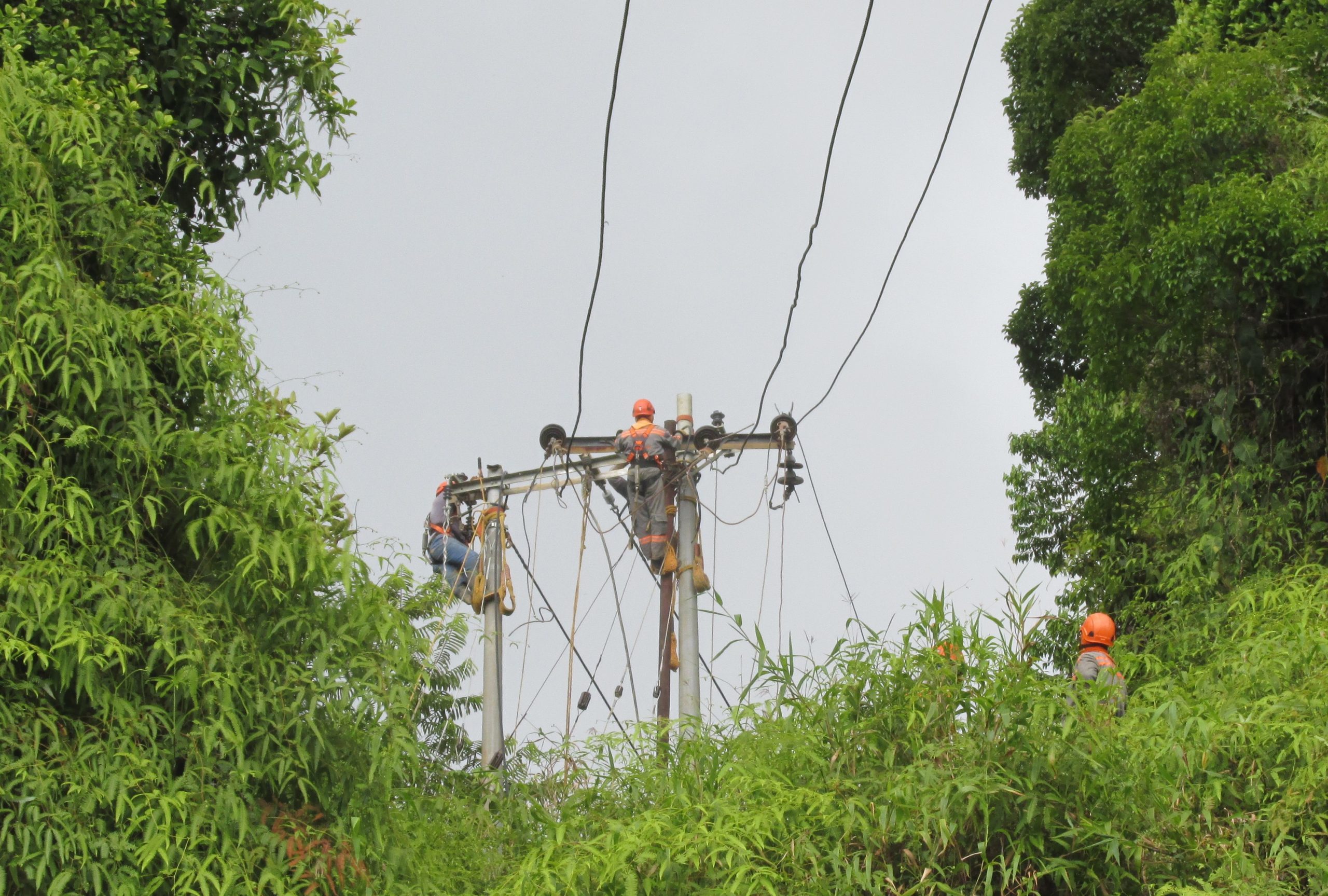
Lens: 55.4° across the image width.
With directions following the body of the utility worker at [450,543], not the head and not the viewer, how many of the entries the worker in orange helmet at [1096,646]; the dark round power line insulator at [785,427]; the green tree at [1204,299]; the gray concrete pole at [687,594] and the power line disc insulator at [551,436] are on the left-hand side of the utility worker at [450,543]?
0

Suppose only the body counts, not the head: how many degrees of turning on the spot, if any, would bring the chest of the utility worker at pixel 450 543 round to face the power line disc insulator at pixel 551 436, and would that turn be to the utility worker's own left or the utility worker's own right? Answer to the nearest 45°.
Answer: approximately 45° to the utility worker's own right

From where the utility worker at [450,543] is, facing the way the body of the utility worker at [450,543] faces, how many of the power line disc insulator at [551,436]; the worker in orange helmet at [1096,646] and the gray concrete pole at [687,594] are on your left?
0

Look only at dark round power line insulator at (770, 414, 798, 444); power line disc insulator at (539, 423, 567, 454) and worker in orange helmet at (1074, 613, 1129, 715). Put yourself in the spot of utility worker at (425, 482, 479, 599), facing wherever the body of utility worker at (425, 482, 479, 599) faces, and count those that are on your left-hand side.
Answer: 0

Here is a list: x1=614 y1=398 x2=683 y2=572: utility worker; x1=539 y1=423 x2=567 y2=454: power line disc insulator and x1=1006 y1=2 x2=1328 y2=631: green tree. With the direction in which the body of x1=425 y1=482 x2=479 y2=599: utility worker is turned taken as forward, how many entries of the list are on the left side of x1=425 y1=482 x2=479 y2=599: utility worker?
0

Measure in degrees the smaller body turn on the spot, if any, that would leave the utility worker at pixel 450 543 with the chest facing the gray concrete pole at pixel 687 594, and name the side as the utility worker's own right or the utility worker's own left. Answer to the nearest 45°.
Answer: approximately 45° to the utility worker's own right

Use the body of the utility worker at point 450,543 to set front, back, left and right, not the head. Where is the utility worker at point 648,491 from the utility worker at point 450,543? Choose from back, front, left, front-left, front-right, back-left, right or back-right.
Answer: front-right

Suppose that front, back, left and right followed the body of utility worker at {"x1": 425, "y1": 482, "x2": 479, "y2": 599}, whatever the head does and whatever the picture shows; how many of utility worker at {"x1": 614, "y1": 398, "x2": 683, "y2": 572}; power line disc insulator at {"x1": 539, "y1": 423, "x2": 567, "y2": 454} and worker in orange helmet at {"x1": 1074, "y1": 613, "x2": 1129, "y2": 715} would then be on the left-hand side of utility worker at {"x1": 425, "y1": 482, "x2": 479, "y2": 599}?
0

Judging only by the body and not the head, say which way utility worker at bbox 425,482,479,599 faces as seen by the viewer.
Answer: to the viewer's right

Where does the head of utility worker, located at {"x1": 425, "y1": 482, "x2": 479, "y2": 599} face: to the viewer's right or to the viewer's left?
to the viewer's right

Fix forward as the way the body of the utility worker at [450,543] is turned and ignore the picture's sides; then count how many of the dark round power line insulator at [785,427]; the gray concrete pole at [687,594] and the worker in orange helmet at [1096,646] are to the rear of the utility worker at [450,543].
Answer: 0

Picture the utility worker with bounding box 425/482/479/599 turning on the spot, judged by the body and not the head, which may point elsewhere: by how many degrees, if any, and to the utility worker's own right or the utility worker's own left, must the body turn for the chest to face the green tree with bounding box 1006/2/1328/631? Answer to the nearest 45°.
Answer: approximately 45° to the utility worker's own right

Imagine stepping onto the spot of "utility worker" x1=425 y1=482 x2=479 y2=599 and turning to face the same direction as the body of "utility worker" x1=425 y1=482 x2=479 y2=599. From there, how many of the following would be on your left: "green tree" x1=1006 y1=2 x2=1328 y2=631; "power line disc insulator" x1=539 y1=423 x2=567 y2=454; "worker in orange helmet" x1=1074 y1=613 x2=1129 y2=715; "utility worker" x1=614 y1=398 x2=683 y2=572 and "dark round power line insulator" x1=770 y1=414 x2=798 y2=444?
0

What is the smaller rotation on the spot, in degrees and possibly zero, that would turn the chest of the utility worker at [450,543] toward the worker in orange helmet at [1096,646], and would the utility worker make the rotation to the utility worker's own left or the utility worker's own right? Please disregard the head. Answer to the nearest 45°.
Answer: approximately 45° to the utility worker's own right

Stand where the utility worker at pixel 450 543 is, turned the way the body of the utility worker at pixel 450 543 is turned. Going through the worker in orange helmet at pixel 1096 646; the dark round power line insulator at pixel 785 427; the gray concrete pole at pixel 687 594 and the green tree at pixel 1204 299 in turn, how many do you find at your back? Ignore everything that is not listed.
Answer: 0

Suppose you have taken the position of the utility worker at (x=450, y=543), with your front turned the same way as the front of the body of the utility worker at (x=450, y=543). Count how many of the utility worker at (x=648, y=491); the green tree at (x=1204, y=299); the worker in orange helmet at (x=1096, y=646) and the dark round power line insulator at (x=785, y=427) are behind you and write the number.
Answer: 0
